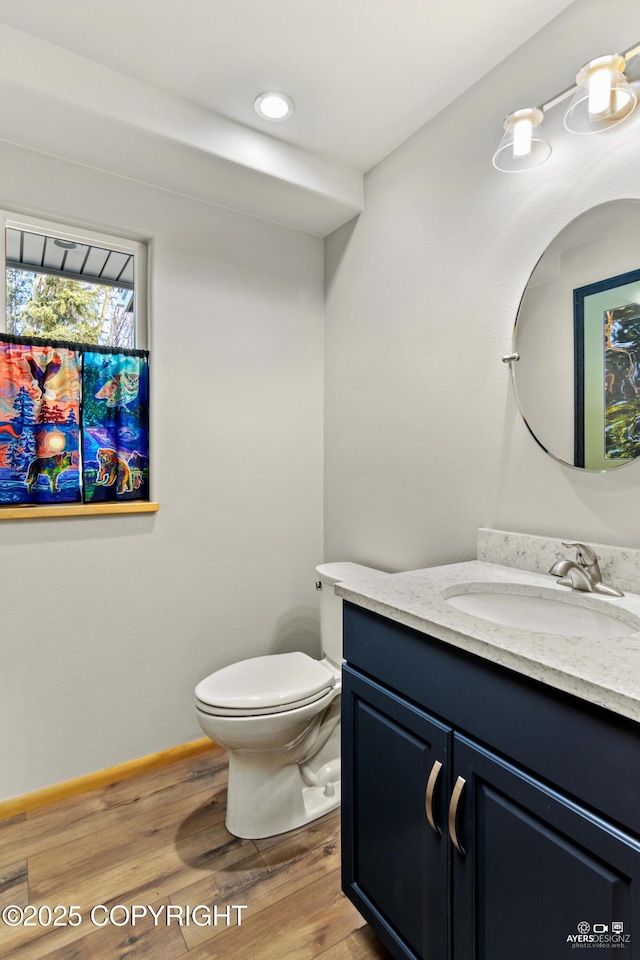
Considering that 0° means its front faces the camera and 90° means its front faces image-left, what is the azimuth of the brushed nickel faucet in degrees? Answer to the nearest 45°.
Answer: approximately 45°

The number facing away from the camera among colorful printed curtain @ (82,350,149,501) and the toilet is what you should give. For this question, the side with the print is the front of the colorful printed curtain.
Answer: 0

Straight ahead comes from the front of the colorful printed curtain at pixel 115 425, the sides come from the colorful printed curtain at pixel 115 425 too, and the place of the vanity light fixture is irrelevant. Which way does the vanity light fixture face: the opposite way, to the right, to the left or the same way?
to the right

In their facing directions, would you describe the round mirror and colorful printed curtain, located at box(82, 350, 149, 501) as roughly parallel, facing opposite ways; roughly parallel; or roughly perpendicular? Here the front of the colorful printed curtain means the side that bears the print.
roughly perpendicular

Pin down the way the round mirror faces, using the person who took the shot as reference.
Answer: facing the viewer and to the left of the viewer

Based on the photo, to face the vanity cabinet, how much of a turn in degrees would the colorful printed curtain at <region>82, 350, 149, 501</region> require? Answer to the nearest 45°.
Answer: approximately 45° to its left

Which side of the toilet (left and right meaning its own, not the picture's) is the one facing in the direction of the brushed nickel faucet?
left

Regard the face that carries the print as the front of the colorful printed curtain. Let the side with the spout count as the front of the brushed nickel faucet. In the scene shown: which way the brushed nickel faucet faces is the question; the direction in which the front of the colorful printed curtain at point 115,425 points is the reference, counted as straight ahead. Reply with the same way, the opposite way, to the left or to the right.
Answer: to the right

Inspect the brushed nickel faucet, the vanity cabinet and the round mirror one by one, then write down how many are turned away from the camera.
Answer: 0

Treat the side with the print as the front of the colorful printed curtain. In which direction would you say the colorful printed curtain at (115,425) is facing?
toward the camera
